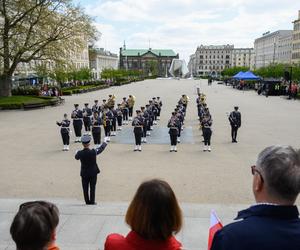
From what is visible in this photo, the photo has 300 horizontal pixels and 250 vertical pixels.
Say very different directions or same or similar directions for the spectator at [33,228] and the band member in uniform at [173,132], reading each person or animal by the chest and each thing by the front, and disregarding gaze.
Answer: very different directions

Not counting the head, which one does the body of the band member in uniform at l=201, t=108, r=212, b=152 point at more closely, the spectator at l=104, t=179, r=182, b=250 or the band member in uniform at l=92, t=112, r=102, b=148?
the spectator

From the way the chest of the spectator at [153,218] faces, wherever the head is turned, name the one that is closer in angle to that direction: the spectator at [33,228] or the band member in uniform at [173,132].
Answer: the band member in uniform

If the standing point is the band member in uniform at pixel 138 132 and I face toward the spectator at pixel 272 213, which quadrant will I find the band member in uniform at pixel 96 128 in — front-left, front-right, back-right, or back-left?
back-right

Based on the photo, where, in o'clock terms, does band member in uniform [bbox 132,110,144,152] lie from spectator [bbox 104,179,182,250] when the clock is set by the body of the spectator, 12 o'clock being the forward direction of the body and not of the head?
The band member in uniform is roughly at 12 o'clock from the spectator.

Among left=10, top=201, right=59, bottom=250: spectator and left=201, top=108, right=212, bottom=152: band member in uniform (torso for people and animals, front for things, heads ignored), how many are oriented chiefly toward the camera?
1

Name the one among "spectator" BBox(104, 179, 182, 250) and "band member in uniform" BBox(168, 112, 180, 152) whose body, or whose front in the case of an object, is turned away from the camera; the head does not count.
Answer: the spectator

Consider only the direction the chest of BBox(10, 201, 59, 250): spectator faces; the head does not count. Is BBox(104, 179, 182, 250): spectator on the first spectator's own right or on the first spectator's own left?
on the first spectator's own right

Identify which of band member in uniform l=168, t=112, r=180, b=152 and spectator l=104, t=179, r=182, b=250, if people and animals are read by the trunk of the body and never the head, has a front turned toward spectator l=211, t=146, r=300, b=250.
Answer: the band member in uniform

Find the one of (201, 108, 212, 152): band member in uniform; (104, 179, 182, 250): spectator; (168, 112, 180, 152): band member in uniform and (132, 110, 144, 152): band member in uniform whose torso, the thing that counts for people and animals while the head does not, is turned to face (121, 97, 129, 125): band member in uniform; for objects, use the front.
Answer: the spectator

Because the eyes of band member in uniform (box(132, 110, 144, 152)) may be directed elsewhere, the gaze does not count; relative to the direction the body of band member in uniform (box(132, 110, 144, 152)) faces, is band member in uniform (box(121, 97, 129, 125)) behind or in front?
behind

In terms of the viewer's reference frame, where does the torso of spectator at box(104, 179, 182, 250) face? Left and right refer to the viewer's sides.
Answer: facing away from the viewer

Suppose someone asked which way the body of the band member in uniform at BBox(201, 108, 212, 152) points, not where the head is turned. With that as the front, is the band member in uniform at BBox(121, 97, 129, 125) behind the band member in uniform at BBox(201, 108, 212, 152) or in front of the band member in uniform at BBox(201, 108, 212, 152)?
behind

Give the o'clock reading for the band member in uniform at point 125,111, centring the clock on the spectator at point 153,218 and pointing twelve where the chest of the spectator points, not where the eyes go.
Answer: The band member in uniform is roughly at 12 o'clock from the spectator.
